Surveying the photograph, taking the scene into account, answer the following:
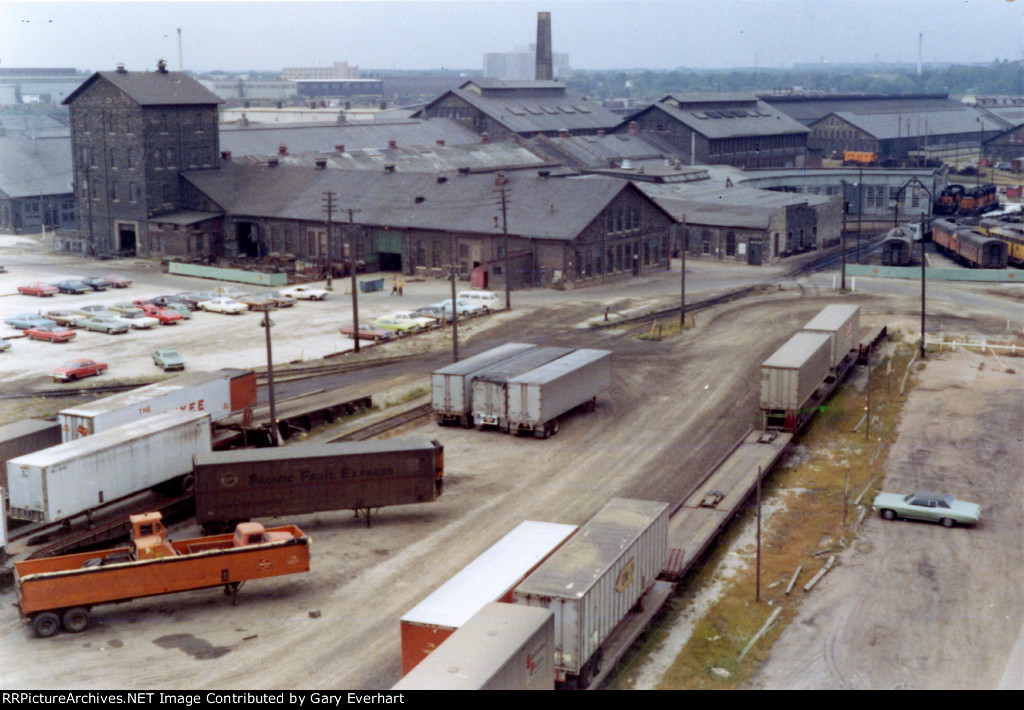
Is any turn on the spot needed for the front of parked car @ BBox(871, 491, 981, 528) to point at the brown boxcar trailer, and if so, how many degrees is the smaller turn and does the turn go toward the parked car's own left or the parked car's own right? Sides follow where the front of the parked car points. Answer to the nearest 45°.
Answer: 0° — it already faces it

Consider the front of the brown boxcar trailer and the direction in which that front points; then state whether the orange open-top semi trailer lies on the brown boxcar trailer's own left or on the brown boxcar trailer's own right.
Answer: on the brown boxcar trailer's own right

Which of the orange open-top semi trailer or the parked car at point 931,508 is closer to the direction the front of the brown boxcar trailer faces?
the parked car

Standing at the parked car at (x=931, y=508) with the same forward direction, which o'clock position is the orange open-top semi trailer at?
The orange open-top semi trailer is roughly at 11 o'clock from the parked car.

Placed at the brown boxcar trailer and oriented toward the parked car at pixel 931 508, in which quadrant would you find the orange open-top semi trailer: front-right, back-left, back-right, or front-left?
back-right

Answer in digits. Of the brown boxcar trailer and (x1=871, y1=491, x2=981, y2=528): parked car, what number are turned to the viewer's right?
1

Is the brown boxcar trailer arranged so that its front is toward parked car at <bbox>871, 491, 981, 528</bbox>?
yes

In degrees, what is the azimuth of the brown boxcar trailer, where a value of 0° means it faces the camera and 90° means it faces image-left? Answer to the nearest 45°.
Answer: approximately 270°

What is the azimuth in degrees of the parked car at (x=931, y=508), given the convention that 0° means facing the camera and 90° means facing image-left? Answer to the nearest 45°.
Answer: approximately 90°
